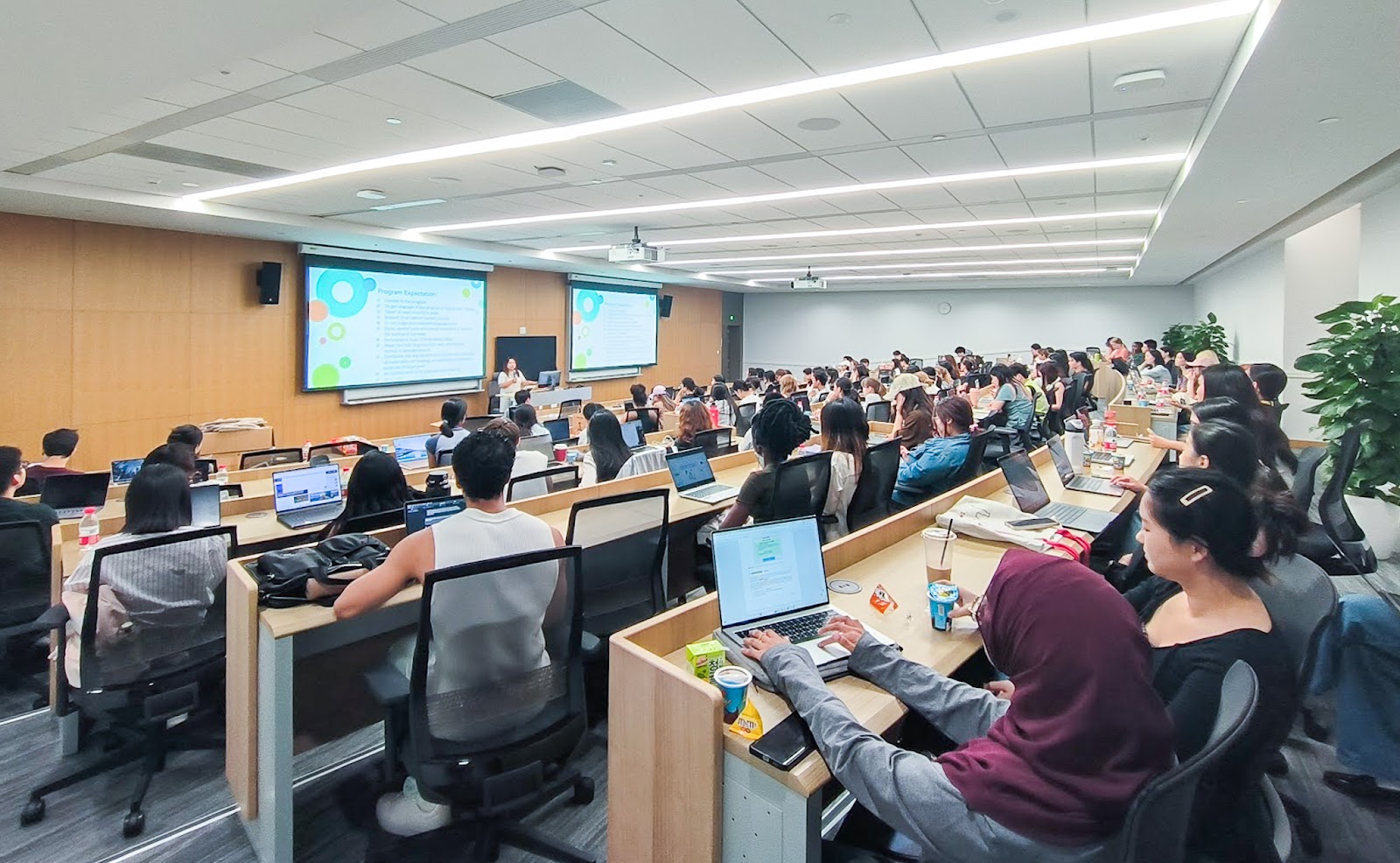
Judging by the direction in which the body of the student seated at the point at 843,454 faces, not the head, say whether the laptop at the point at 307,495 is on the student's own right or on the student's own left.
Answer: on the student's own left

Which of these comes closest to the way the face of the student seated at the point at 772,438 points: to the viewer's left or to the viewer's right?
to the viewer's left

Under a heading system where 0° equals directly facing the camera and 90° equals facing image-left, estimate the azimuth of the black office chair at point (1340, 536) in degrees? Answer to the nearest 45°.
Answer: approximately 90°

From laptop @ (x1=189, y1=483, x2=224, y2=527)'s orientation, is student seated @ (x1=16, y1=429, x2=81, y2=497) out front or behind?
behind

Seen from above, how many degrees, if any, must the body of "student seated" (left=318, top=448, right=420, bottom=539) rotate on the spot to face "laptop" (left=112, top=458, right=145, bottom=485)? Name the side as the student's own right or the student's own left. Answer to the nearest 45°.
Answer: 0° — they already face it

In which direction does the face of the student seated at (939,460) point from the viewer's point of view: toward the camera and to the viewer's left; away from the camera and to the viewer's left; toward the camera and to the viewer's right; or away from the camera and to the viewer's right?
away from the camera and to the viewer's left

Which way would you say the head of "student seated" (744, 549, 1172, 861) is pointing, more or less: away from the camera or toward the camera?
away from the camera

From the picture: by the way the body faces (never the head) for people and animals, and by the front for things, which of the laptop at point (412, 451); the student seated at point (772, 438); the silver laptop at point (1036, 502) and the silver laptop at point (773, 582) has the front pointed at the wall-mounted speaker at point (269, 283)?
the student seated

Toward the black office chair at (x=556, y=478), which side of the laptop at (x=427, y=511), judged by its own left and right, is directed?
left

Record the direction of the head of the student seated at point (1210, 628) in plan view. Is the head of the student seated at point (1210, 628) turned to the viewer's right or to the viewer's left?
to the viewer's left

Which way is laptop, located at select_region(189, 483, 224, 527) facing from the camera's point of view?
toward the camera

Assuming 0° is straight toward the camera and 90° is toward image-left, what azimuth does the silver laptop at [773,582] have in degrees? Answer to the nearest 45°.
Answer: approximately 315°

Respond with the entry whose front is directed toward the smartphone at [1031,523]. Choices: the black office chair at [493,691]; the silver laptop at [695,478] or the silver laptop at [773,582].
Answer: the silver laptop at [695,478]

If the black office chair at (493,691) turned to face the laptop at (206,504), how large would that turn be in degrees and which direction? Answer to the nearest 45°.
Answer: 0° — it already faces it

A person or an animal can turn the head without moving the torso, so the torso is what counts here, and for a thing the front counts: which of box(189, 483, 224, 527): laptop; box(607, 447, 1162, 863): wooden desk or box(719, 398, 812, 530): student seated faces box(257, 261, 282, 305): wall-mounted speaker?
the student seated

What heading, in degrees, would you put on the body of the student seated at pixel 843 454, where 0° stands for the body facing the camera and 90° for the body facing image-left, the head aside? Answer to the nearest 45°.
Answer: approximately 135°

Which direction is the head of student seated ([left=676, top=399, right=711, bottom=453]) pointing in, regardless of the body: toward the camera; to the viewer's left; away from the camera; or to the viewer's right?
away from the camera

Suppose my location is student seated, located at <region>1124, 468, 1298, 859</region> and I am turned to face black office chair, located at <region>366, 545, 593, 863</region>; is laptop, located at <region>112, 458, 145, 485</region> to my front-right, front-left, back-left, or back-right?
front-right

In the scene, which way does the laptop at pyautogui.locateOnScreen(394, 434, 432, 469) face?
toward the camera
